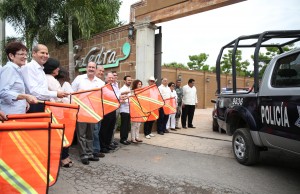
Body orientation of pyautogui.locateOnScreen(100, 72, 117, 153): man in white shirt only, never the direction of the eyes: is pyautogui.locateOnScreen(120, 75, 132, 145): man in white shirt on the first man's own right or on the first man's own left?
on the first man's own left

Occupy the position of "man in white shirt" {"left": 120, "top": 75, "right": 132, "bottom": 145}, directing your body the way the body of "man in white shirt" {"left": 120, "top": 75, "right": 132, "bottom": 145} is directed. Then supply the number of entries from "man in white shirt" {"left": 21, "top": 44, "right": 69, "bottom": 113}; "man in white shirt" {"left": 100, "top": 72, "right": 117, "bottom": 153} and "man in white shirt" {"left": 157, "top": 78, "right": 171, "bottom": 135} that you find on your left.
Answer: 1

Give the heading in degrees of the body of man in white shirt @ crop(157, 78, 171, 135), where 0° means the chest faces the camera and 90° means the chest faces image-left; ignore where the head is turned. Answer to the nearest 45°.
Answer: approximately 315°

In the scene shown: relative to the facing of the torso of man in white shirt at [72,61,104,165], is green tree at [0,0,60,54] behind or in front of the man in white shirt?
behind

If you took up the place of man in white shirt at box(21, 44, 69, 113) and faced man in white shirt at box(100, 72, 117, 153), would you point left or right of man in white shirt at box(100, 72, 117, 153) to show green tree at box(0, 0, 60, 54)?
left

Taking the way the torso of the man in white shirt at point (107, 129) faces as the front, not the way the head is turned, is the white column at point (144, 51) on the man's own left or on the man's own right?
on the man's own left

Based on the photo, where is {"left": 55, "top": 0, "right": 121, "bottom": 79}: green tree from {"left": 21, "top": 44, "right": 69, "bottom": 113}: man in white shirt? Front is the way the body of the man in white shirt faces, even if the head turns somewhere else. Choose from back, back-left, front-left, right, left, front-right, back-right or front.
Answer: back-left

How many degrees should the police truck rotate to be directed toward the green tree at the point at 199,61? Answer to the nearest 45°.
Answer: approximately 135° to its left

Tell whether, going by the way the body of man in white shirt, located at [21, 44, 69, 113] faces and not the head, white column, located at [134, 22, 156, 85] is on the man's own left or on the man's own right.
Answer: on the man's own left

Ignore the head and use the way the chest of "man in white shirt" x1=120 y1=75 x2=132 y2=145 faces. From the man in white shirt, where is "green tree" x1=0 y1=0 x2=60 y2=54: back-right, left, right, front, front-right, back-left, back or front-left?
back

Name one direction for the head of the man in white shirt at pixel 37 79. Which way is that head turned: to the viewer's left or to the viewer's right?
to the viewer's right

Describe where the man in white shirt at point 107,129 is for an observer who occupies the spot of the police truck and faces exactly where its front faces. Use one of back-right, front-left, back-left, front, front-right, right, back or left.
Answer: back-right
